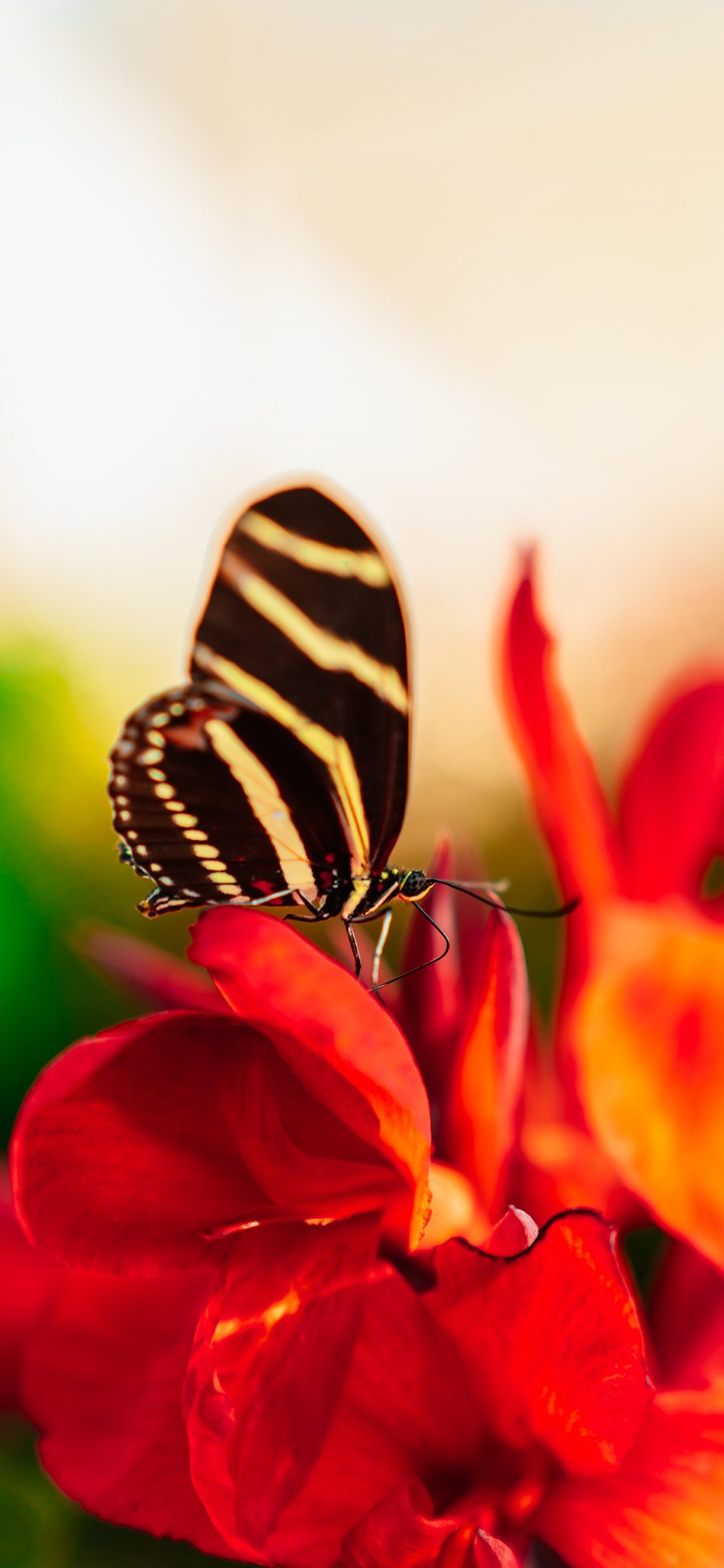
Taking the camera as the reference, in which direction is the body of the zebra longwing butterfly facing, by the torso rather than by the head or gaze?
to the viewer's right
